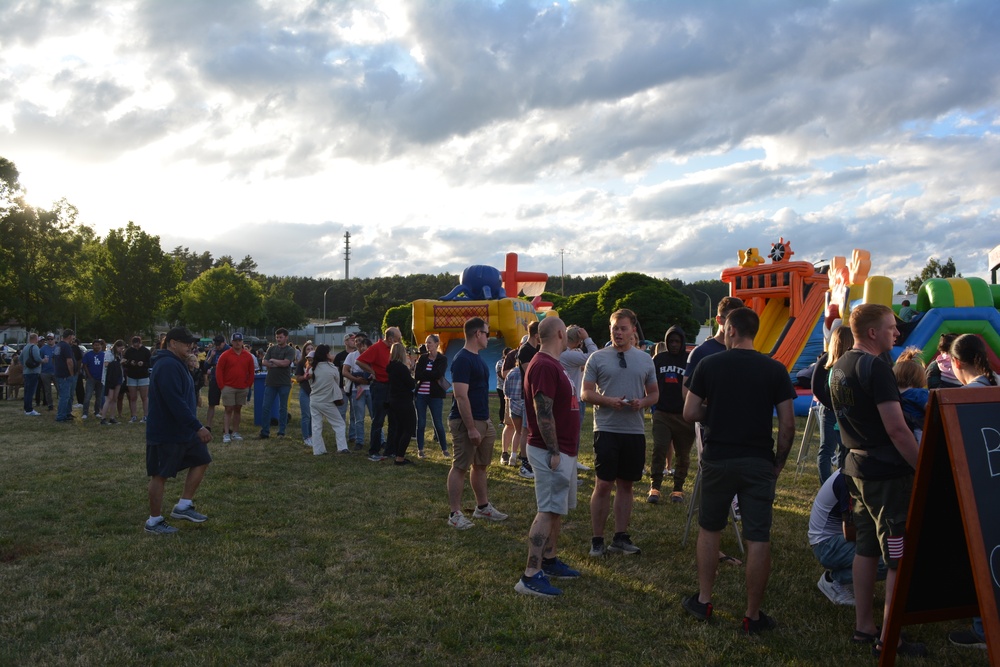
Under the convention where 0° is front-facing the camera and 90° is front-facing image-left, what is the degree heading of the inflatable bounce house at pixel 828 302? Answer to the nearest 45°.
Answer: approximately 45°

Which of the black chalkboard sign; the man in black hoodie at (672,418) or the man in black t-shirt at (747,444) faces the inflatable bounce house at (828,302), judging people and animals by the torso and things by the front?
the man in black t-shirt at (747,444)

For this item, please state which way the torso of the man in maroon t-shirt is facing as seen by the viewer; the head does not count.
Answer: to the viewer's right

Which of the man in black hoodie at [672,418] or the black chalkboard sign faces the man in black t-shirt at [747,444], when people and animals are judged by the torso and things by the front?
the man in black hoodie at [672,418]

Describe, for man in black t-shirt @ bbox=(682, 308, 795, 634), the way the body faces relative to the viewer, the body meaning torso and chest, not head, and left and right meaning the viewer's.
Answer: facing away from the viewer

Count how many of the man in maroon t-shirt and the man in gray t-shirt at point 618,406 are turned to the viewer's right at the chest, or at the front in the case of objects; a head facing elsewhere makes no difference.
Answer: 1

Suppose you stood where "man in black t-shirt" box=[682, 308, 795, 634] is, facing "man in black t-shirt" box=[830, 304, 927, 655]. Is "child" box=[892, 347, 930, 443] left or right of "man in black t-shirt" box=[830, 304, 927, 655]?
left

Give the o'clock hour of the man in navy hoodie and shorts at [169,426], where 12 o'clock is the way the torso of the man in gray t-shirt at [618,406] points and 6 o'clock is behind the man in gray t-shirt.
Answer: The man in navy hoodie and shorts is roughly at 3 o'clock from the man in gray t-shirt.

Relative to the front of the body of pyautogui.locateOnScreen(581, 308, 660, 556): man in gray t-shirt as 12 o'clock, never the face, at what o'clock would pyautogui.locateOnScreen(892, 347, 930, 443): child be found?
The child is roughly at 10 o'clock from the man in gray t-shirt.

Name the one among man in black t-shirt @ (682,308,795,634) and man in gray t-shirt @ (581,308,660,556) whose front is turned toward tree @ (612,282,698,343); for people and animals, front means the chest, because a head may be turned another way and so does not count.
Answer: the man in black t-shirt

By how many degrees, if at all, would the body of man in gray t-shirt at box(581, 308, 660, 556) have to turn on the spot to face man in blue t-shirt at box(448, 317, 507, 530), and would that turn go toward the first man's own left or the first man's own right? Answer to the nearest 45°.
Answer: approximately 135° to the first man's own right

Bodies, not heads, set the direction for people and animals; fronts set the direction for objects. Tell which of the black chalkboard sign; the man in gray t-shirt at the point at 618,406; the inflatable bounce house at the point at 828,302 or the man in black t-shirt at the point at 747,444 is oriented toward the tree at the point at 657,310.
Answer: the man in black t-shirt
